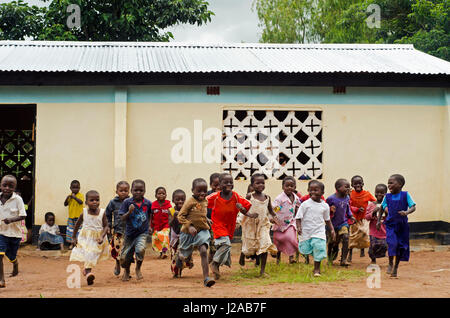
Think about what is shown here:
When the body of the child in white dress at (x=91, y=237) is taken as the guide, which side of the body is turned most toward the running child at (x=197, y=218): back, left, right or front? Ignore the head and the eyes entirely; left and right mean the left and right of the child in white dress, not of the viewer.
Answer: left

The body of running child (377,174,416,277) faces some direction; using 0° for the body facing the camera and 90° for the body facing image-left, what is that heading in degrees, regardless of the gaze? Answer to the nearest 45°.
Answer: approximately 45°

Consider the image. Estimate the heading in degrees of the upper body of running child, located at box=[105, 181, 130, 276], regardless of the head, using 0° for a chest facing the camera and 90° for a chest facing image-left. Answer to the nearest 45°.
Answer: approximately 315°

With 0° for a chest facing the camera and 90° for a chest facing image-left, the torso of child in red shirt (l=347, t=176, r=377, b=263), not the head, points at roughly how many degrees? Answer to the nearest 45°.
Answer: approximately 0°

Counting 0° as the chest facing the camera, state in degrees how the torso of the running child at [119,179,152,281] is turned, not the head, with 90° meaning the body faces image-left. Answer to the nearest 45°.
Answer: approximately 0°

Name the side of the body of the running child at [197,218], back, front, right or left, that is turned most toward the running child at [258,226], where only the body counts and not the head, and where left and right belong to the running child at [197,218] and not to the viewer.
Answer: left
